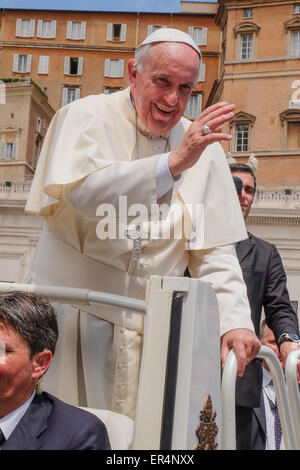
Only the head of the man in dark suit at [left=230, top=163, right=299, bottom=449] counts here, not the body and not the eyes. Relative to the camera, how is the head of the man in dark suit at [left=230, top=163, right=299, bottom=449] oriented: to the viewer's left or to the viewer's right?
to the viewer's left

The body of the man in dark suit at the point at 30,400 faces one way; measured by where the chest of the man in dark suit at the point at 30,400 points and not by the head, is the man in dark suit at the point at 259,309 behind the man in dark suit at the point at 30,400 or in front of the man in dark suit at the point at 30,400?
behind

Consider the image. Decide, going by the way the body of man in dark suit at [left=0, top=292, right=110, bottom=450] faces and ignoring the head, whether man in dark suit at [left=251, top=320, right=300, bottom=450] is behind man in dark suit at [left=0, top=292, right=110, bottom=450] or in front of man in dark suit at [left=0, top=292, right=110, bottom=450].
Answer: behind

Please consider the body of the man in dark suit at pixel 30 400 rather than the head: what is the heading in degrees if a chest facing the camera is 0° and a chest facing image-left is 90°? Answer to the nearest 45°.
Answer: approximately 45°
